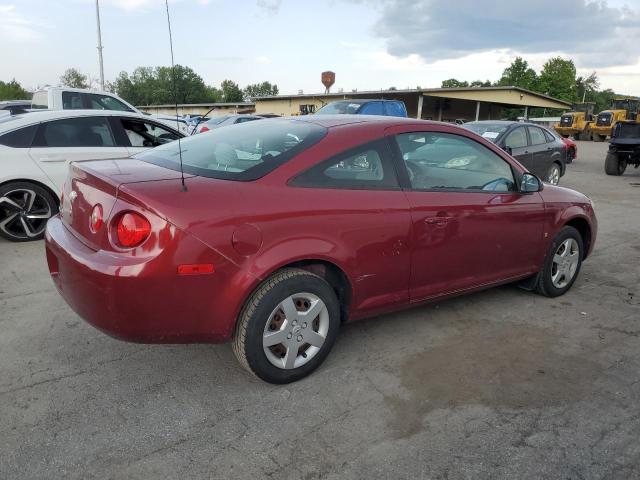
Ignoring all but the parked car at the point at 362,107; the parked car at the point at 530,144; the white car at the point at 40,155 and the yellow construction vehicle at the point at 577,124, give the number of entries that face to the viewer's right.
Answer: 1

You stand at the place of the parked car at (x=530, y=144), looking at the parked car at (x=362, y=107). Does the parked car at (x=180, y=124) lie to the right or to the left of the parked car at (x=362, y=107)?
left

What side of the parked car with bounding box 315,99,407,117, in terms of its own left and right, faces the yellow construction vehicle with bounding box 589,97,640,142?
back

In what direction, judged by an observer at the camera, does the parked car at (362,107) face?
facing the viewer and to the left of the viewer

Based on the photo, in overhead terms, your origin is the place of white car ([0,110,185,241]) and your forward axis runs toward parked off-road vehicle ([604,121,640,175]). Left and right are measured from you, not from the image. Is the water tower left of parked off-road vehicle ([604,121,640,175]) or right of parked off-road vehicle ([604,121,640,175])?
left

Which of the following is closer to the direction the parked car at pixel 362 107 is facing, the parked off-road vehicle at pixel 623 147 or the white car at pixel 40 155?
the white car

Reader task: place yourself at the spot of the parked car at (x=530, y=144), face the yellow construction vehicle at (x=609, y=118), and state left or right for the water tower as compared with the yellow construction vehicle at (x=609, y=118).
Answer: left

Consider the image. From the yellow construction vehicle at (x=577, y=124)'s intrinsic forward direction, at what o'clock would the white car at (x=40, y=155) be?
The white car is roughly at 11 o'clock from the yellow construction vehicle.

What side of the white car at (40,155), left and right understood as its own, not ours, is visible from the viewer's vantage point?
right

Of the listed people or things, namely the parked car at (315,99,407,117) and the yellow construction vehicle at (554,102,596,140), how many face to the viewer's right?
0

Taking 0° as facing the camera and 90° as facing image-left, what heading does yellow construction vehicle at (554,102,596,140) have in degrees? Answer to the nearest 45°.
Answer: approximately 45°

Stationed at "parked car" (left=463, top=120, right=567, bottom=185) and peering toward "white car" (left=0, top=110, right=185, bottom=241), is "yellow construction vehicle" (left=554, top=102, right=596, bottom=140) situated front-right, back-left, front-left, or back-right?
back-right
